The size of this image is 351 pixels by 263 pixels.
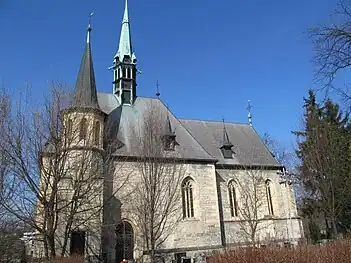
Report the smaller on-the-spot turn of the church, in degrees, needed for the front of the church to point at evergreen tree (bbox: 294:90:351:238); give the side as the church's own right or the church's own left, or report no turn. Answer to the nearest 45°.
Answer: approximately 135° to the church's own left

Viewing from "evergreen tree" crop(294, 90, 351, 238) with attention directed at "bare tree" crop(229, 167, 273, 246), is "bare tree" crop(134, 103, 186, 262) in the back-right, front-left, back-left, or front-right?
front-left

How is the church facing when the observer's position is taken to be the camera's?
facing the viewer and to the left of the viewer
